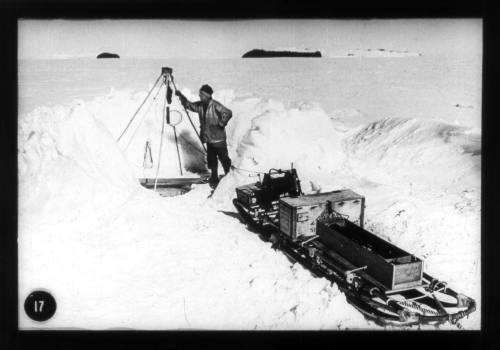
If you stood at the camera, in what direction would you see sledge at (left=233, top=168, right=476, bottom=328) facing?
facing the viewer and to the right of the viewer

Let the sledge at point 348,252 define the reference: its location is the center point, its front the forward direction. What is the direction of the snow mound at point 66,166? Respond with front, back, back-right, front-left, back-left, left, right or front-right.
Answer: back-right

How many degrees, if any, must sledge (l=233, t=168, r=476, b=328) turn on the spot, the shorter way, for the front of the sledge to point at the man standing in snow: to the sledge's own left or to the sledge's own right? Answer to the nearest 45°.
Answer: approximately 135° to the sledge's own right

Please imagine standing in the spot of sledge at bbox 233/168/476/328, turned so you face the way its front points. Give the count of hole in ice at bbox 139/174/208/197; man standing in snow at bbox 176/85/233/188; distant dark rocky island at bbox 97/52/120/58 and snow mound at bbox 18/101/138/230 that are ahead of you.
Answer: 0

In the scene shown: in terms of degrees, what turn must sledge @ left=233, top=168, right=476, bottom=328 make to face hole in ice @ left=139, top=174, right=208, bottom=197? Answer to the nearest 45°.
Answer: approximately 135° to its right
